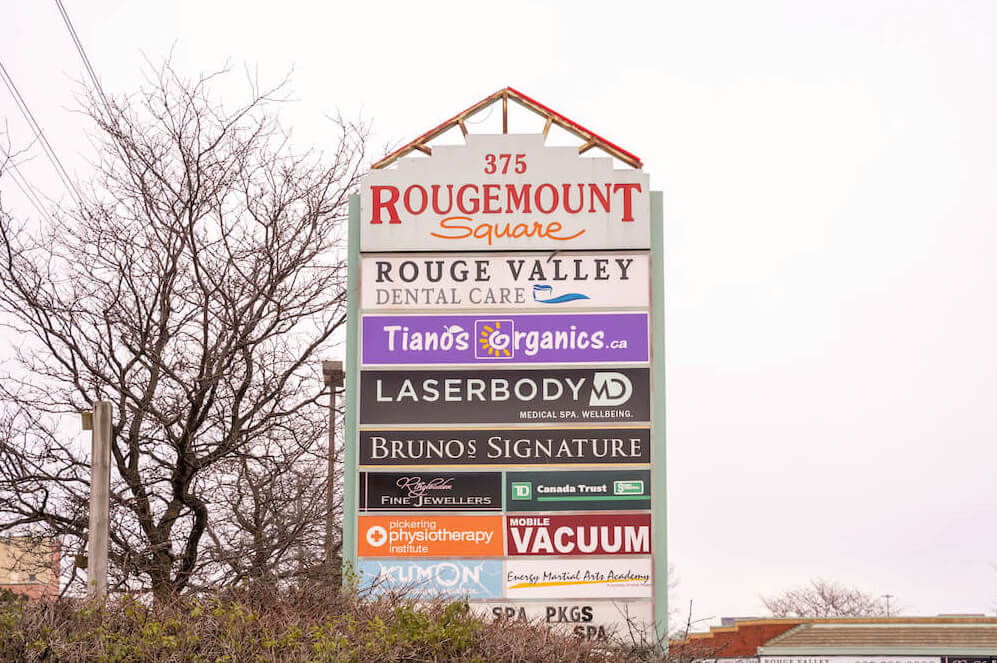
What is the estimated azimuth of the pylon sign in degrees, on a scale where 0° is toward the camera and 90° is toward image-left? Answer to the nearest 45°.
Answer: approximately 0°

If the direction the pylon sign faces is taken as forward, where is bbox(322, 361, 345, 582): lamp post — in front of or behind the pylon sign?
behind

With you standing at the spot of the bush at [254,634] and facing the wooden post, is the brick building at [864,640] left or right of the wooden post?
right

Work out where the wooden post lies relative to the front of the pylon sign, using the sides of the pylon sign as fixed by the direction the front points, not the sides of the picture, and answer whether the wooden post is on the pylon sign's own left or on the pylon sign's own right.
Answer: on the pylon sign's own right

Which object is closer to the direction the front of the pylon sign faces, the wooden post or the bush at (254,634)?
the bush

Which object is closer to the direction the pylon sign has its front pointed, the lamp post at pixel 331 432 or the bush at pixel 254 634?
the bush

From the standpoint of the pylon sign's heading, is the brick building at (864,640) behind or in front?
behind

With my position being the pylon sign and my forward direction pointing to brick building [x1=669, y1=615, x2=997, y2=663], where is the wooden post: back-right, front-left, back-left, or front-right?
back-left
